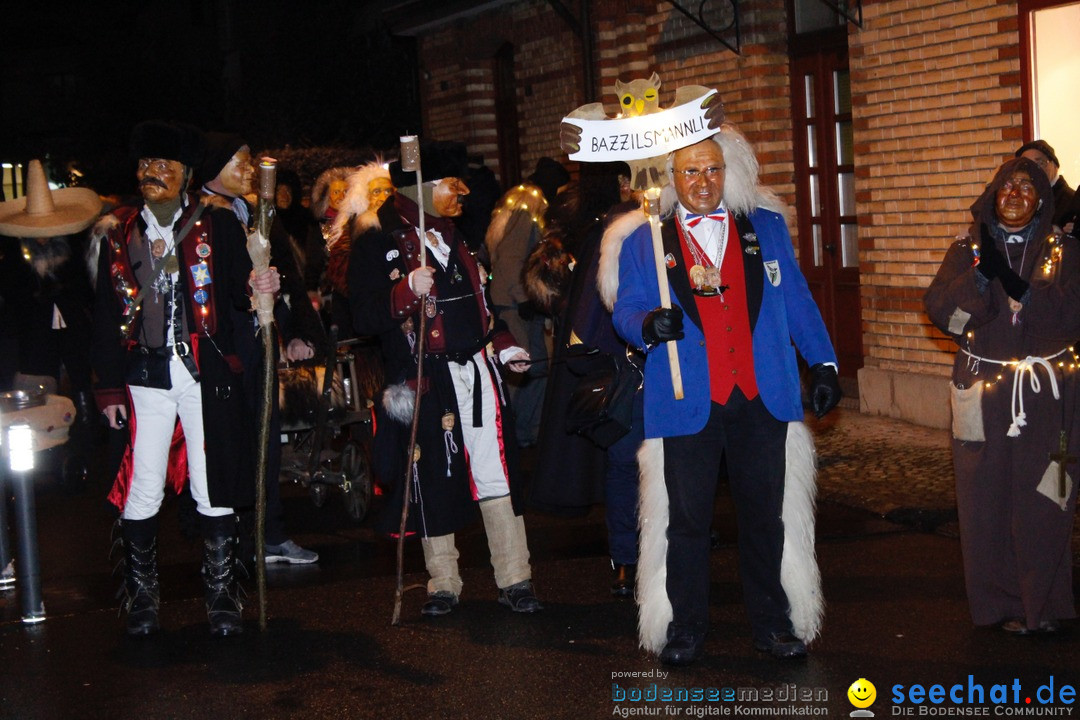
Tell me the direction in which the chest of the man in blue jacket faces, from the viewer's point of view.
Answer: toward the camera

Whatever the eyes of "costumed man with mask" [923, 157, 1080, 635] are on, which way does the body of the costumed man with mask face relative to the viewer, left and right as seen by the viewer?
facing the viewer

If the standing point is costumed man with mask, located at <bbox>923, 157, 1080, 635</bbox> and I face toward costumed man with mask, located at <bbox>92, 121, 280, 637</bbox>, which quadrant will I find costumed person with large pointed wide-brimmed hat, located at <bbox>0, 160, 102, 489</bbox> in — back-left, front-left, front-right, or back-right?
front-right

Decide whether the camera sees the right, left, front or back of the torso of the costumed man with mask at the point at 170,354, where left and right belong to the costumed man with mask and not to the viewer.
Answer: front

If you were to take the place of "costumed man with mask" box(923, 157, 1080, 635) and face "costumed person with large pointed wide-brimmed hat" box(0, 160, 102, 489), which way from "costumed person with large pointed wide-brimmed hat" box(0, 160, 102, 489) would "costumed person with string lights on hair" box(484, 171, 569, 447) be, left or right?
right

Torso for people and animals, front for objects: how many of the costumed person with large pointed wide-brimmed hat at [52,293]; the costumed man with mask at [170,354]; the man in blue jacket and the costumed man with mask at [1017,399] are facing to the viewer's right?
0

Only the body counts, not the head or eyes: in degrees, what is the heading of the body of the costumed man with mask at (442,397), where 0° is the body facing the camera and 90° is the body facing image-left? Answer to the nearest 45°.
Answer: approximately 315°

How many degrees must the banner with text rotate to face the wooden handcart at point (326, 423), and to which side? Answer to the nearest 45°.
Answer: approximately 135° to its right

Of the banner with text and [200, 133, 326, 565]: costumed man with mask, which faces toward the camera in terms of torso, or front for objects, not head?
the banner with text

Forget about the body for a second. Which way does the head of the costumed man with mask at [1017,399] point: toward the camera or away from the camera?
toward the camera

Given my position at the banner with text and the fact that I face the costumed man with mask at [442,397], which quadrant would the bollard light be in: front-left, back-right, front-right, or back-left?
front-left

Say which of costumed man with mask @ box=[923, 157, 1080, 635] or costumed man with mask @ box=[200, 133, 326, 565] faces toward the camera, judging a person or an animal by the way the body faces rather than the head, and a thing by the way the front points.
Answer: costumed man with mask @ box=[923, 157, 1080, 635]
